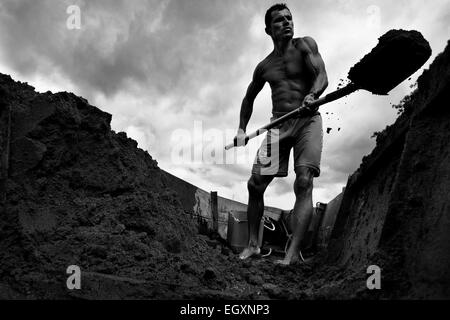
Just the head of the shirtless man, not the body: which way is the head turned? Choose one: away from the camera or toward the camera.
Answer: toward the camera

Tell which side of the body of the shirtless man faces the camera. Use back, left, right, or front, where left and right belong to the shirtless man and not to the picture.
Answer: front
